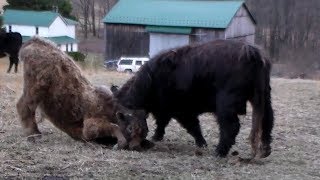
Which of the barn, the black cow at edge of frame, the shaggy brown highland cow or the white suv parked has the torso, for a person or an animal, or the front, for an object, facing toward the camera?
the barn

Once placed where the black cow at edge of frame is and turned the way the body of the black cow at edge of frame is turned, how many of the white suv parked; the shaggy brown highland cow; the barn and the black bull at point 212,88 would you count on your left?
2

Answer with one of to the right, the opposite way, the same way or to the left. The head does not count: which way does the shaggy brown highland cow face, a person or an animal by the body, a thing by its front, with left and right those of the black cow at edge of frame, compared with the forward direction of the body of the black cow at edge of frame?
the opposite way

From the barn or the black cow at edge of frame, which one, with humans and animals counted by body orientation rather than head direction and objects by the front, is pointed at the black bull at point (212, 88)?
the barn

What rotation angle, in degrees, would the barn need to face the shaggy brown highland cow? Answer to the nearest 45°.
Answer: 0° — it already faces it

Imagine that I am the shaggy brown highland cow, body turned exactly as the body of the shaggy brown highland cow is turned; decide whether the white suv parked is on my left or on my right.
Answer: on my left

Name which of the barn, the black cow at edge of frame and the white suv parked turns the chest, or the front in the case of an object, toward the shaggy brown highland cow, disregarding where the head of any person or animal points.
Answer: the barn

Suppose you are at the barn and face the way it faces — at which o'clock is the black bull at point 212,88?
The black bull is roughly at 12 o'clock from the barn.

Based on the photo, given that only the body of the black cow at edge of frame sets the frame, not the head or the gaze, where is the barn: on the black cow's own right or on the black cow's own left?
on the black cow's own right

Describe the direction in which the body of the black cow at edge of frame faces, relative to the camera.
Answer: to the viewer's left

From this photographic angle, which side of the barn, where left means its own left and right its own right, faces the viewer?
front

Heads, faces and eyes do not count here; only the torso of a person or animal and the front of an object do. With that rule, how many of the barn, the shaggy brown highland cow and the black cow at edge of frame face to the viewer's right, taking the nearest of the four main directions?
1

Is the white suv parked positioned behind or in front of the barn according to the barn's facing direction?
in front

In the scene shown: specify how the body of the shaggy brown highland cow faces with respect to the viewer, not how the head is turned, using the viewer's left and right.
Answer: facing to the right of the viewer
